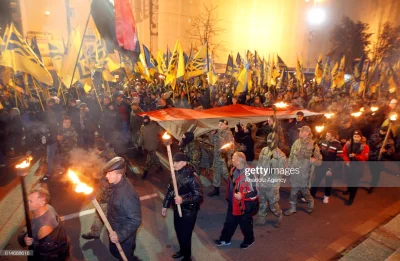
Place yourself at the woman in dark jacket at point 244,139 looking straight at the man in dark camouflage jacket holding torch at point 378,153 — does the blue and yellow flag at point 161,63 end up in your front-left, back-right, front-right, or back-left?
back-left

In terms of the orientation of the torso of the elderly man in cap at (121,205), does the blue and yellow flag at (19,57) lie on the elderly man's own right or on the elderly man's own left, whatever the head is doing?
on the elderly man's own right

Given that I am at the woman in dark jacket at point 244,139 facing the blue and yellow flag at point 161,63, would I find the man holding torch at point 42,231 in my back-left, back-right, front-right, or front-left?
back-left

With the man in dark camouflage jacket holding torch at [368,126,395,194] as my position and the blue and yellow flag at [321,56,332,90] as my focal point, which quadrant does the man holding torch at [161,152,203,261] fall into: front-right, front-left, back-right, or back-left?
back-left

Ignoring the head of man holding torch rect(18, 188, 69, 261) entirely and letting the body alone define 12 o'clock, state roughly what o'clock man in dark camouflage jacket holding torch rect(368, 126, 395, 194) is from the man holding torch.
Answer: The man in dark camouflage jacket holding torch is roughly at 6 o'clock from the man holding torch.

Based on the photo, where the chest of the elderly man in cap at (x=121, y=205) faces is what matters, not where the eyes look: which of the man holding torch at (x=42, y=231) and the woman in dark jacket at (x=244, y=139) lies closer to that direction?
the man holding torch
